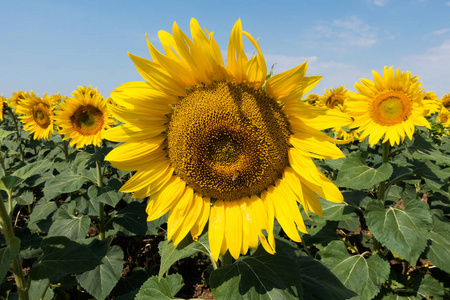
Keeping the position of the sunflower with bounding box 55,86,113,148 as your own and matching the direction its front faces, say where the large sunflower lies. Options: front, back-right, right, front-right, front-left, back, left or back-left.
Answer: front

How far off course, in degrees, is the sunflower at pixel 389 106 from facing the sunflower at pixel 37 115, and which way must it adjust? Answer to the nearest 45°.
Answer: approximately 90° to its right

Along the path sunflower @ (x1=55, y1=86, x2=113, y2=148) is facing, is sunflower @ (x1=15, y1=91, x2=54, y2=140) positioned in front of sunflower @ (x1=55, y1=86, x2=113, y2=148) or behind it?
behind

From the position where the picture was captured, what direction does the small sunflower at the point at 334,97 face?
facing the viewer

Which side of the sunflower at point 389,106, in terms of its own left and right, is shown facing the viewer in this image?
front

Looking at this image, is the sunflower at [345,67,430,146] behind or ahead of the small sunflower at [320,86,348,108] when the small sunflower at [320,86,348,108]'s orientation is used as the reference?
ahead

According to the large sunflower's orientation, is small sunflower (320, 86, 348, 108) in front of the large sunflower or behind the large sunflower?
behind

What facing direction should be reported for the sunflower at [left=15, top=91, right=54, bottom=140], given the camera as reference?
facing the viewer and to the right of the viewer

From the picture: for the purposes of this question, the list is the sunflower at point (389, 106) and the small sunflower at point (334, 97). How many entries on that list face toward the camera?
2

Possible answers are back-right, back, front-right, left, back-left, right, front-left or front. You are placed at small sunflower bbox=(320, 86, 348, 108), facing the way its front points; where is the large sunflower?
front
